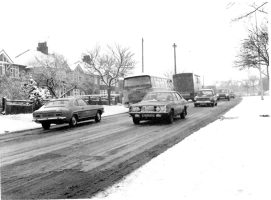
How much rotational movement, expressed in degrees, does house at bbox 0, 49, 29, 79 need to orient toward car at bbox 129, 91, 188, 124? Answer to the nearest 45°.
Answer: approximately 45° to its right

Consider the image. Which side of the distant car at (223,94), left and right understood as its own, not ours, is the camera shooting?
front

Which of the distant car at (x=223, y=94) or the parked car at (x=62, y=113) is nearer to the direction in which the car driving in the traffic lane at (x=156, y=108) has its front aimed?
the parked car

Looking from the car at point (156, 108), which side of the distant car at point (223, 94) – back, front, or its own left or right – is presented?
front

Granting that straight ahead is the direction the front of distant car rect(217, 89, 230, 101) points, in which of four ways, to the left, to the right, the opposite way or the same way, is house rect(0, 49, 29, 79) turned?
to the left

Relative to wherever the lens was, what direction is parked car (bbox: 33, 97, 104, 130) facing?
facing away from the viewer and to the right of the viewer

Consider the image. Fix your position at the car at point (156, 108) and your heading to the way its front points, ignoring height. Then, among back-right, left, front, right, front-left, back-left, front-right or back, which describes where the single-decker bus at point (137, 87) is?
back-right

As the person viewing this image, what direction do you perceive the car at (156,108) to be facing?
facing the viewer and to the left of the viewer

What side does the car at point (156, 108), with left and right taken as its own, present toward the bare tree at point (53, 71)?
right

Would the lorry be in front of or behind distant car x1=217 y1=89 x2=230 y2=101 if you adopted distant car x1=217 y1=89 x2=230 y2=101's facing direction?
in front

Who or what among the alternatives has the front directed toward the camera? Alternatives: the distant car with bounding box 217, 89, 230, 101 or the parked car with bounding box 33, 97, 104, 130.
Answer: the distant car

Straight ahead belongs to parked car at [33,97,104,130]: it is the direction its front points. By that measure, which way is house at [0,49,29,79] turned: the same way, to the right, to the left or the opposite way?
to the right

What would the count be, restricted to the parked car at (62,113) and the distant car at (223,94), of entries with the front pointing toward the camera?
1

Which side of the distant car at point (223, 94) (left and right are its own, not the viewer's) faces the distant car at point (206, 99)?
front

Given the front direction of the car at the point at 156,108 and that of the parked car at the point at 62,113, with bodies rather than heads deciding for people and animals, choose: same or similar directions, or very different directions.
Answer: very different directions
